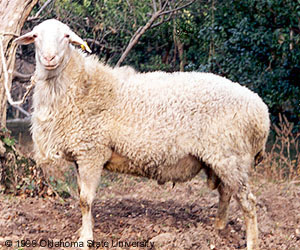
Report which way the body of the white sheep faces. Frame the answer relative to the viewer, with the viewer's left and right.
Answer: facing to the left of the viewer

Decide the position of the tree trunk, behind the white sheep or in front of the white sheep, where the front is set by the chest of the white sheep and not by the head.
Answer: in front
